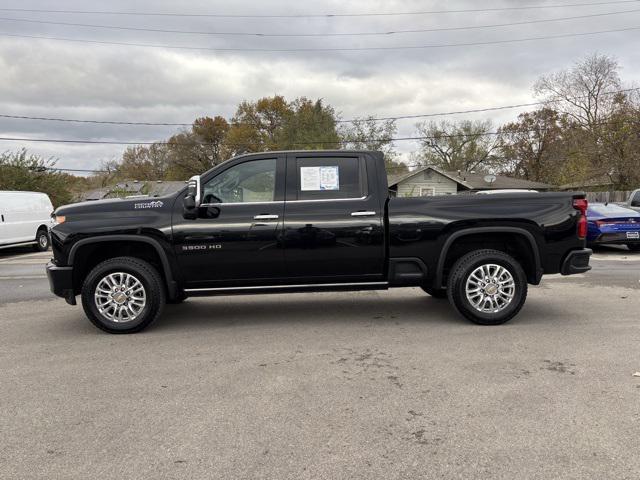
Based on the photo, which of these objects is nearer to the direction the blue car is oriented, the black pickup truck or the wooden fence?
the wooden fence

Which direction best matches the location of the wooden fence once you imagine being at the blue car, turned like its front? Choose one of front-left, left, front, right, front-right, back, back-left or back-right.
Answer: front-right

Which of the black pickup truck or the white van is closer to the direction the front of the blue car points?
the white van

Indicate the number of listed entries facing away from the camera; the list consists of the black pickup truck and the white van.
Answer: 0

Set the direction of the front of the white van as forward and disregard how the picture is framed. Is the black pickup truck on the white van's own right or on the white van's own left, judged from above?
on the white van's own left

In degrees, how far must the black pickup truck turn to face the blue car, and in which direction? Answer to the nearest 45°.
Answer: approximately 135° to its right

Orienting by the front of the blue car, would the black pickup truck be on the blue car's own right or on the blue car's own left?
on the blue car's own left

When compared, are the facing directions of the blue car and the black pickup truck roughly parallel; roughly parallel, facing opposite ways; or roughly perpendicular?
roughly perpendicular

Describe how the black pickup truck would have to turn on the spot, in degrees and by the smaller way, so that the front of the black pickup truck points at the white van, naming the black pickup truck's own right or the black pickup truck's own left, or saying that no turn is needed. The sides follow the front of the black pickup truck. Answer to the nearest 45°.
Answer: approximately 45° to the black pickup truck's own right

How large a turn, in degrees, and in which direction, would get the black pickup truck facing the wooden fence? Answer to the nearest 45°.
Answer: approximately 135° to its right

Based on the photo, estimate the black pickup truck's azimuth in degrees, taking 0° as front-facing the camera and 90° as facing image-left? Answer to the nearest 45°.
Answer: approximately 90°

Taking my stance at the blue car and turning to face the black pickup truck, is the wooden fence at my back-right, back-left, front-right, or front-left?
back-right

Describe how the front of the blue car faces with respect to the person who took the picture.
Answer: facing away from the viewer and to the left of the viewer
